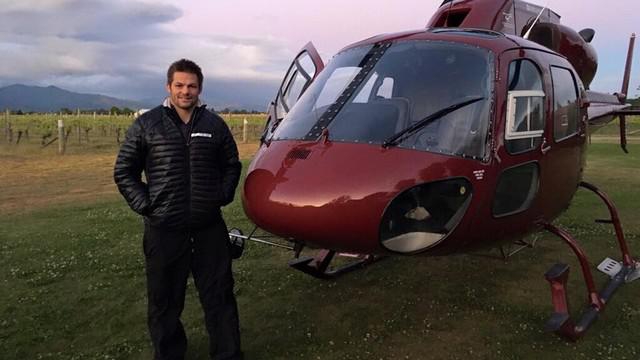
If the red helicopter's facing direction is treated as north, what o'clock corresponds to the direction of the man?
The man is roughly at 1 o'clock from the red helicopter.

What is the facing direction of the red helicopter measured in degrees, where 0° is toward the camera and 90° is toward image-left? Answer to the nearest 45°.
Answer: approximately 45°

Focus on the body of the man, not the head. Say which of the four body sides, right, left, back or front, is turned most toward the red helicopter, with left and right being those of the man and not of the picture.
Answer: left

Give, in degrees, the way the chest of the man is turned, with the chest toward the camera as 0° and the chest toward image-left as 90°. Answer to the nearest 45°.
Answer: approximately 0°

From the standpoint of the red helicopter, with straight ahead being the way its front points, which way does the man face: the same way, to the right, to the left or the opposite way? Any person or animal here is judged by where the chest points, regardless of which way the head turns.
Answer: to the left

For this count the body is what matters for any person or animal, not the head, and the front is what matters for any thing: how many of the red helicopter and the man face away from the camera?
0
